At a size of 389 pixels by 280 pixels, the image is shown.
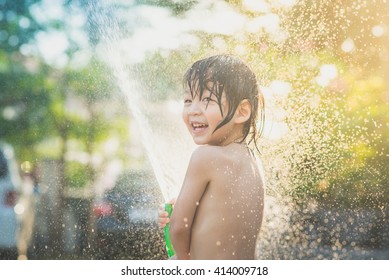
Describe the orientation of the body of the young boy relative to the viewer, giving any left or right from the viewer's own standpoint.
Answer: facing away from the viewer and to the left of the viewer

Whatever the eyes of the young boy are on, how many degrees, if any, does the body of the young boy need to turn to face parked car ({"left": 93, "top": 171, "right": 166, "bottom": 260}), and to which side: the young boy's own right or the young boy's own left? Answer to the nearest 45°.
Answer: approximately 45° to the young boy's own right

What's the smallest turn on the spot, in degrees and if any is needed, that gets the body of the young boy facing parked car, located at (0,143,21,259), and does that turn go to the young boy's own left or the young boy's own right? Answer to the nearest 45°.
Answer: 0° — they already face it

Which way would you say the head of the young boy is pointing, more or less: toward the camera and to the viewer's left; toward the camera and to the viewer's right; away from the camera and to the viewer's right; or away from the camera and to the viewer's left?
toward the camera and to the viewer's left
